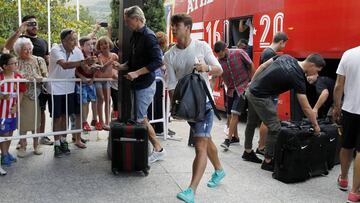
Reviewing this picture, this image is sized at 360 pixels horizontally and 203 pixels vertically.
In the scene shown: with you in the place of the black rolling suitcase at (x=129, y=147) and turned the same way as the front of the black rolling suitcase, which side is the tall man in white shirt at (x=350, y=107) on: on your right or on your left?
on your left

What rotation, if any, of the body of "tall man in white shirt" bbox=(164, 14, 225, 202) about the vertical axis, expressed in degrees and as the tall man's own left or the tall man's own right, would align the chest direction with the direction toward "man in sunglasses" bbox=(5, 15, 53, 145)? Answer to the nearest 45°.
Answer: approximately 90° to the tall man's own right

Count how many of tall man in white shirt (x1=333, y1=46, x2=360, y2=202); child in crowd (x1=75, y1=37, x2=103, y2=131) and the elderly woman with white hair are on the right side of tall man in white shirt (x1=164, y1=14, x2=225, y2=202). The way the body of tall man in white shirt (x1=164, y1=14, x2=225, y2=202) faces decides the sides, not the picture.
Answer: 2

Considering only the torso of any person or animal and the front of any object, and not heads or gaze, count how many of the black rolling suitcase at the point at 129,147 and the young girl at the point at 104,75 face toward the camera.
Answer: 2

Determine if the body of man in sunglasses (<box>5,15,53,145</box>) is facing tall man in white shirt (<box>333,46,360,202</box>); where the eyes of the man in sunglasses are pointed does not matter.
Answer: yes

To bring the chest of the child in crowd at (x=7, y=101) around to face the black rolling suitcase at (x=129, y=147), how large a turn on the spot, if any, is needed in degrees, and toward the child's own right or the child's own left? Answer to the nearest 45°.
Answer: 0° — they already face it

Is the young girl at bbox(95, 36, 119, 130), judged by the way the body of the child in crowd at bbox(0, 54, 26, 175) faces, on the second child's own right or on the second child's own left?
on the second child's own left

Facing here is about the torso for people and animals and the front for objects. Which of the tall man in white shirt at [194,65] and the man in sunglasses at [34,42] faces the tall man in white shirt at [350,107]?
the man in sunglasses

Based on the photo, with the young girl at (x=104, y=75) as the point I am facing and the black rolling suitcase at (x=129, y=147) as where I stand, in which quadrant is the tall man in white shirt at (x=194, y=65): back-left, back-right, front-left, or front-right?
back-right

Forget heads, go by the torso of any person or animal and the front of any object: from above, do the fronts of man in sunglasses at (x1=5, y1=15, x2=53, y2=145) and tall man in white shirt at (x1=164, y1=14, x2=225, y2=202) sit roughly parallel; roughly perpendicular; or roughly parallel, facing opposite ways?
roughly perpendicular

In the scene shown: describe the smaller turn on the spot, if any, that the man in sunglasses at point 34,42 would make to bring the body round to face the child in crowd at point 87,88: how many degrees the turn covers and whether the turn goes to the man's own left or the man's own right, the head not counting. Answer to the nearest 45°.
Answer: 0° — they already face them
